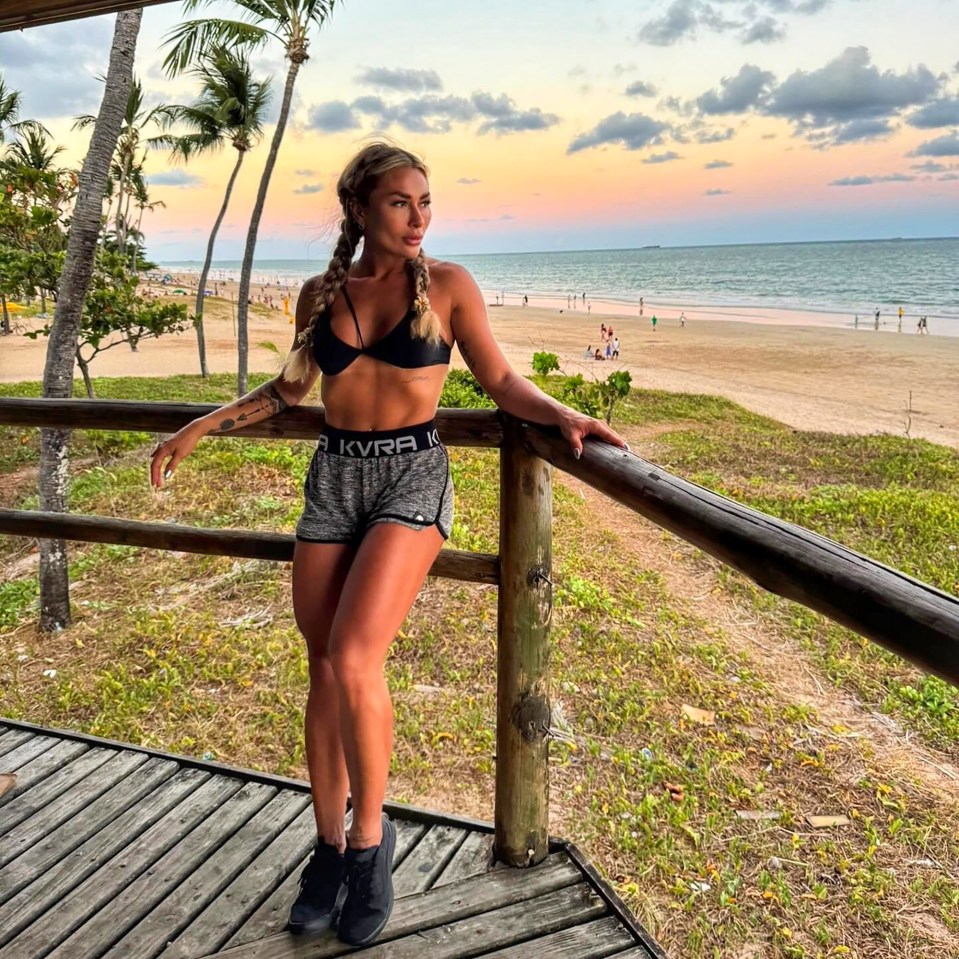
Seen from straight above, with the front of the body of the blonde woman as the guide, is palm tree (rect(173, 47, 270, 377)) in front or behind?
behind

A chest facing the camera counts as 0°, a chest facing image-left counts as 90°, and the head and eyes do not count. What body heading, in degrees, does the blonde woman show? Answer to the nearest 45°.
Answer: approximately 0°

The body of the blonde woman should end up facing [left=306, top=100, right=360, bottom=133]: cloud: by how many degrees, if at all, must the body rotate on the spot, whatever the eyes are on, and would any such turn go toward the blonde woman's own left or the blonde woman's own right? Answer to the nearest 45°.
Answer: approximately 180°

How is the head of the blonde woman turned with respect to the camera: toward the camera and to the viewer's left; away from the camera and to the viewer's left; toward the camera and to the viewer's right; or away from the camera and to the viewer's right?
toward the camera and to the viewer's right

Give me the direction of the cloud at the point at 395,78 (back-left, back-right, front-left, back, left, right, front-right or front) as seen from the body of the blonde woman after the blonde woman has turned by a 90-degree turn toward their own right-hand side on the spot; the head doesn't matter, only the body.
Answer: right

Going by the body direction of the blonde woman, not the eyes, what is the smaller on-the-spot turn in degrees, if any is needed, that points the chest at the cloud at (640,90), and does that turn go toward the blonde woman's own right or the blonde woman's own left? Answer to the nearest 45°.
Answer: approximately 180°

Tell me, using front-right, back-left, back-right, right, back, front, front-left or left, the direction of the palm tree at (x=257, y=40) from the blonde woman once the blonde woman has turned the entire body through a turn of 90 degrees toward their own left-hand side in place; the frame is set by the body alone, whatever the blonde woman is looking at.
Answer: left
